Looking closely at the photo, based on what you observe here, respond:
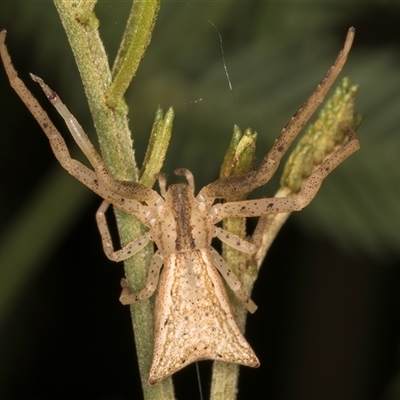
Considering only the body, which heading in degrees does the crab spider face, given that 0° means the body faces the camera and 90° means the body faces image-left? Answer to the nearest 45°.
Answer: approximately 180°
